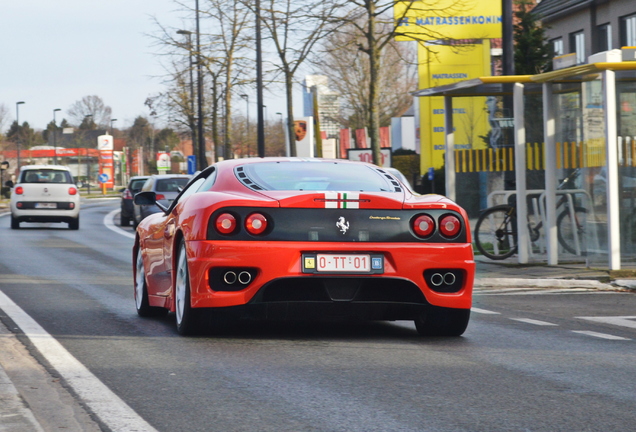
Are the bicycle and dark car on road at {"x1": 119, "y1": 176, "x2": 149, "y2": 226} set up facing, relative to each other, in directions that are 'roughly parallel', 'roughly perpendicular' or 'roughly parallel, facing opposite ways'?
roughly perpendicular

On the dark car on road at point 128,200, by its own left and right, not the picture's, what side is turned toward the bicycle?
back

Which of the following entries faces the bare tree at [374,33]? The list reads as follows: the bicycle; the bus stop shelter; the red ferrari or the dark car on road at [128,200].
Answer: the red ferrari

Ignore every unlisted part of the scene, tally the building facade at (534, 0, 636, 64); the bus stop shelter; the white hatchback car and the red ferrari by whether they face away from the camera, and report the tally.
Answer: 2

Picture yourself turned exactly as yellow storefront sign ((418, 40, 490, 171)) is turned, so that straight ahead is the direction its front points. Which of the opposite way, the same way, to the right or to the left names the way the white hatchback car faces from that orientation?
the opposite way

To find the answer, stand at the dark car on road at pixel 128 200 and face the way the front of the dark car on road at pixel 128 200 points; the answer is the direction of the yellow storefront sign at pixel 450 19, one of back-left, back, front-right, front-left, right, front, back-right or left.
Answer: back-right

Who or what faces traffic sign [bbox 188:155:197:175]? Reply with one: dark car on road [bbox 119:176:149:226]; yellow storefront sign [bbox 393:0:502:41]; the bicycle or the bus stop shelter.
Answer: the dark car on road

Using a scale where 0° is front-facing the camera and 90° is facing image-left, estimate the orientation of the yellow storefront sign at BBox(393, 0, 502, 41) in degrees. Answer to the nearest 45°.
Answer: approximately 0°

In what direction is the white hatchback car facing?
away from the camera

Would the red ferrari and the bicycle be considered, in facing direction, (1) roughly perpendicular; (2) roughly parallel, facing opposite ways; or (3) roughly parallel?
roughly perpendicular

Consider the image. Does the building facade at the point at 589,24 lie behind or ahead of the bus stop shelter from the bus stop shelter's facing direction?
behind

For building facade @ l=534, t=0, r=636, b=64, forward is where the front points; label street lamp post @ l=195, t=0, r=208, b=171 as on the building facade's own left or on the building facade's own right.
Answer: on the building facade's own right

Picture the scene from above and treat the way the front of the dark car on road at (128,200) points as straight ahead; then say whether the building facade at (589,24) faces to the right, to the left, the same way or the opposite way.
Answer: to the left

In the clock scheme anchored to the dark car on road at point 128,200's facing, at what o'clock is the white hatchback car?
The white hatchback car is roughly at 7 o'clock from the dark car on road.

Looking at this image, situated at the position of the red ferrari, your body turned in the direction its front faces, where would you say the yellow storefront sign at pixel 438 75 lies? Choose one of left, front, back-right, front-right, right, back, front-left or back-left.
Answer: front

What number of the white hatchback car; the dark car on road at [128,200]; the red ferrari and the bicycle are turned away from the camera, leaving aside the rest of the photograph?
3

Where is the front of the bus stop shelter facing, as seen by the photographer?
facing the viewer and to the left of the viewer

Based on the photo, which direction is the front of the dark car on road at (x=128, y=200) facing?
away from the camera
